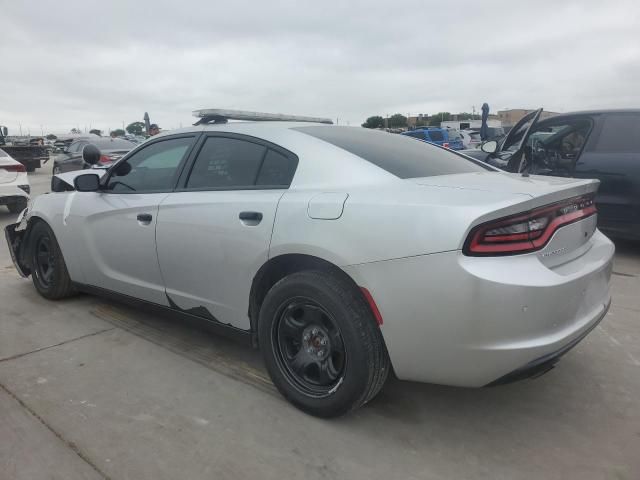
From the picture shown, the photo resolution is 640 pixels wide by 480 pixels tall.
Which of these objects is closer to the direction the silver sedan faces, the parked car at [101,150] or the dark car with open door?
the parked car

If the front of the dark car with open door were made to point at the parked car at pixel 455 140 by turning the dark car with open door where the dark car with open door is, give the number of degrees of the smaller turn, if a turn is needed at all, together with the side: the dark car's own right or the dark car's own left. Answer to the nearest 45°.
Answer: approximately 90° to the dark car's own right

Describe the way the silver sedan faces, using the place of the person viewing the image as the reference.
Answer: facing away from the viewer and to the left of the viewer

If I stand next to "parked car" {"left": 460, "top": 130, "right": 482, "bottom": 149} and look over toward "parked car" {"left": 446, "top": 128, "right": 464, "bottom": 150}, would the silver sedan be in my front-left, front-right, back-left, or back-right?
front-left

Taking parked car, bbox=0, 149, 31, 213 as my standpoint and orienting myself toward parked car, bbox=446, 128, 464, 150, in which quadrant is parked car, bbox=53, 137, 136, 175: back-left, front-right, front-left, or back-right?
front-left

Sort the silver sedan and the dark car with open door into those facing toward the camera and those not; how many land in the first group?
0

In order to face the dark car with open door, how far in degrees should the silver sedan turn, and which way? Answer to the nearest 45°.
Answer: approximately 90° to its right

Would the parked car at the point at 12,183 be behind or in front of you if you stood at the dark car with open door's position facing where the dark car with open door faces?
in front

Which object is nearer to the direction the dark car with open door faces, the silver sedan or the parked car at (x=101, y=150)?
the parked car

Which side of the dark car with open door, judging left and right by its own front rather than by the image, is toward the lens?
left
